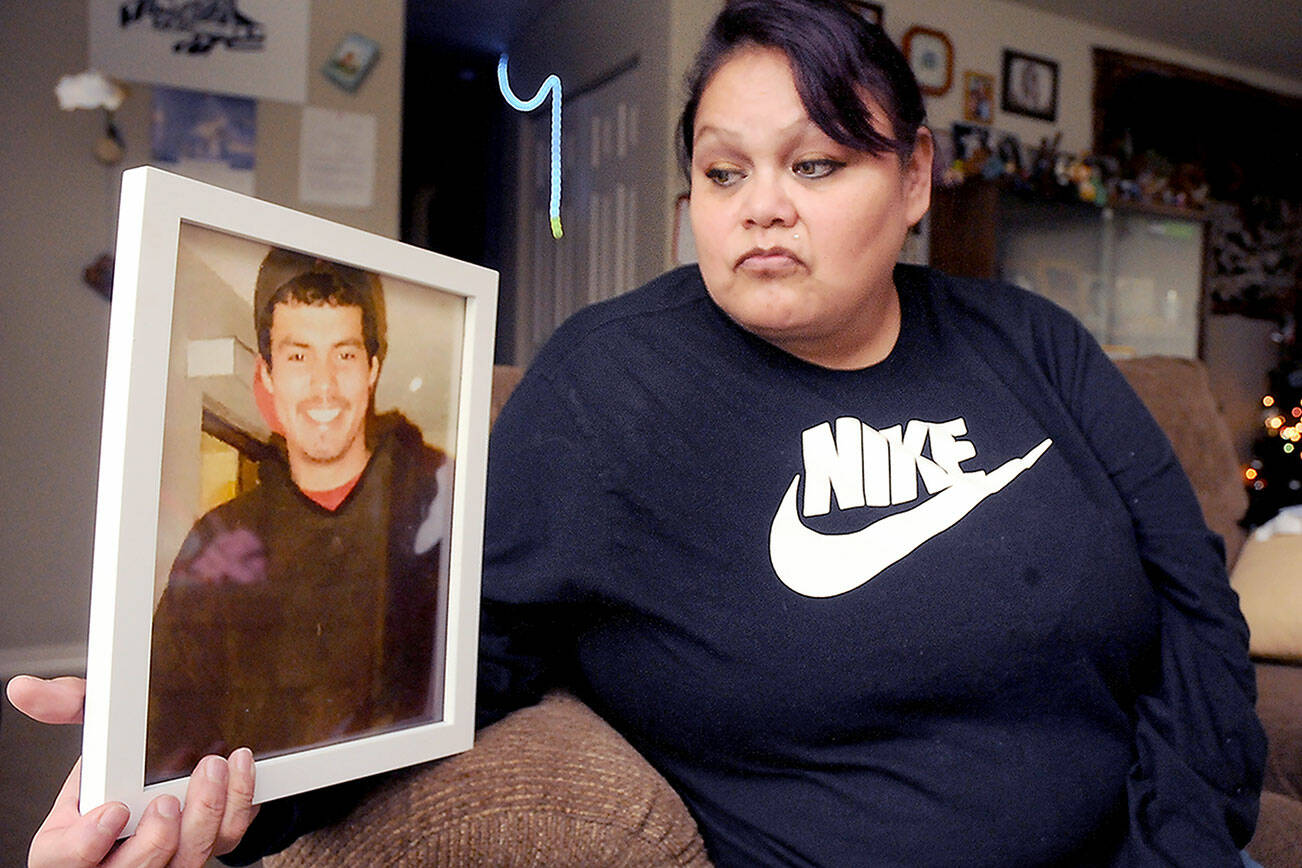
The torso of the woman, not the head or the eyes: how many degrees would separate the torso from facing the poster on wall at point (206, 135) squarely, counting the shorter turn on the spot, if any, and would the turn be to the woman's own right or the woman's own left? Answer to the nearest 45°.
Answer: approximately 135° to the woman's own right

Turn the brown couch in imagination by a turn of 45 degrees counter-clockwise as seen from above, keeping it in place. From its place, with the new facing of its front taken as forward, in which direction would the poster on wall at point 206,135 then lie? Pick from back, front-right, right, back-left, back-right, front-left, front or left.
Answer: back

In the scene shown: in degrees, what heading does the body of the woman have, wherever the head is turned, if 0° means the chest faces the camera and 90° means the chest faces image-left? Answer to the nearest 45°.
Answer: approximately 0°

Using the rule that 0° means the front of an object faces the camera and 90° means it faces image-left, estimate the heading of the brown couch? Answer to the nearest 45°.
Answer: approximately 0°

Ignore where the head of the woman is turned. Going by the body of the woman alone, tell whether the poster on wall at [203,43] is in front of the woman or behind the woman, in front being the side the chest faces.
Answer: behind

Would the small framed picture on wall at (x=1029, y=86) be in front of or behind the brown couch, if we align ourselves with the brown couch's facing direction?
behind

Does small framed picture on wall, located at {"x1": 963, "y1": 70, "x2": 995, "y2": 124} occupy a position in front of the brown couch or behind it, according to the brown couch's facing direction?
behind

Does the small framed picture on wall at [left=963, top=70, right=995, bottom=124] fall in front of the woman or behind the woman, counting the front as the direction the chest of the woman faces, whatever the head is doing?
behind

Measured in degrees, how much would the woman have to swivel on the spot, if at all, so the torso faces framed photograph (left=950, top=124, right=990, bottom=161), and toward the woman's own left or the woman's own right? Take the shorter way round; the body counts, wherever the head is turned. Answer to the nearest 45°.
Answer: approximately 180°

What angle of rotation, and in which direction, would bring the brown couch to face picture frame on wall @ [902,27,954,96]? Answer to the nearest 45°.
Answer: approximately 180°

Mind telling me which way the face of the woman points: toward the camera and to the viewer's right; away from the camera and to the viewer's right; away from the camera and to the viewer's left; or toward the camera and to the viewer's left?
toward the camera and to the viewer's left
